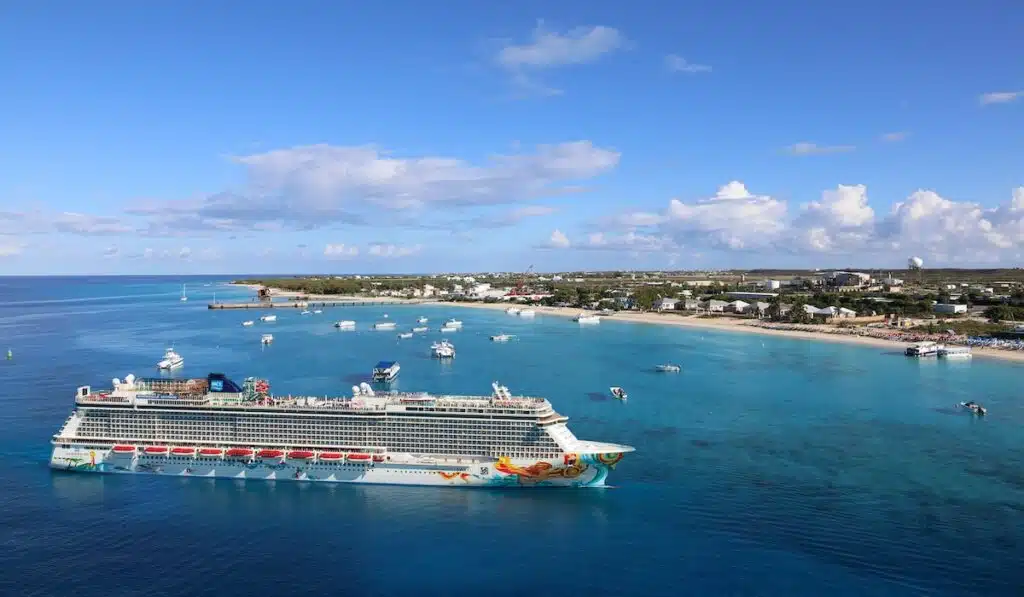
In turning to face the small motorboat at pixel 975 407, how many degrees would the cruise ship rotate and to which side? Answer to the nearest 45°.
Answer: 0° — it already faces it

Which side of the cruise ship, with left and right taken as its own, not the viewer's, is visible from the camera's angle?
right
